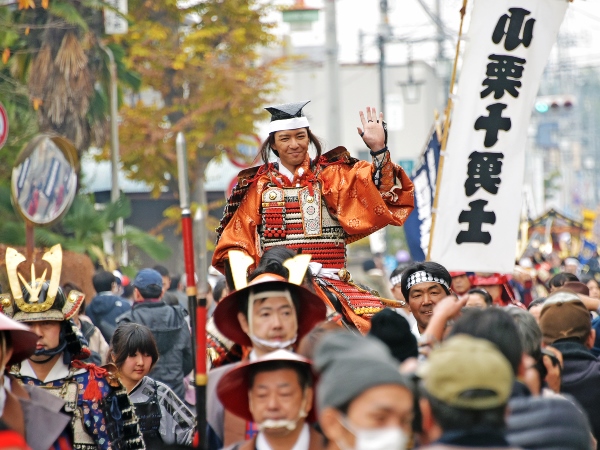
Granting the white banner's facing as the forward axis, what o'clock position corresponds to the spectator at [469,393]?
The spectator is roughly at 12 o'clock from the white banner.

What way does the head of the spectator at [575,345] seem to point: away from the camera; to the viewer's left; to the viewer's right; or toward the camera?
away from the camera

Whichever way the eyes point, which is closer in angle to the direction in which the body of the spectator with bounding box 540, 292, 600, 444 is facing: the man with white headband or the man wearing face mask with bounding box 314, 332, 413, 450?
the man with white headband

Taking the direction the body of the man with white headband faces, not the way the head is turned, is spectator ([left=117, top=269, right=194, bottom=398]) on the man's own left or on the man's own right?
on the man's own right

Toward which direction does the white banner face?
toward the camera

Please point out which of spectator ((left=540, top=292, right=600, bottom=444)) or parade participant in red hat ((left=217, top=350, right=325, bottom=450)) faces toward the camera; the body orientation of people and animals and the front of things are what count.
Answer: parade participant in red hat ((left=217, top=350, right=325, bottom=450))

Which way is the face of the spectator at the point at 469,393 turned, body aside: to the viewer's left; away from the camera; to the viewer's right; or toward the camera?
away from the camera

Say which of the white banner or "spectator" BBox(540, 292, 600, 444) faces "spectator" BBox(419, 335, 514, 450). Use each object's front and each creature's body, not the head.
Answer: the white banner

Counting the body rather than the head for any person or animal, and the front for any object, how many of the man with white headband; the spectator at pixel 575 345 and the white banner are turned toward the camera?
2

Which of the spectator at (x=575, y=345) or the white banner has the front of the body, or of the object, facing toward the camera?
the white banner

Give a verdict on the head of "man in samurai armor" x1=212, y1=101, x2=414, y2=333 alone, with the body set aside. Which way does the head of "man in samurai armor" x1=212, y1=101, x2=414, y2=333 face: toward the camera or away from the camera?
toward the camera

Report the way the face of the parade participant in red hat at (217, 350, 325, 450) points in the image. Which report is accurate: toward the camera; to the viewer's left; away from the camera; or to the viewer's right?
toward the camera

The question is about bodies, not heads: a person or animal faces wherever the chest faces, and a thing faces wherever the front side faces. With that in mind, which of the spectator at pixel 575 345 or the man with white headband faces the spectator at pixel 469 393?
the man with white headband

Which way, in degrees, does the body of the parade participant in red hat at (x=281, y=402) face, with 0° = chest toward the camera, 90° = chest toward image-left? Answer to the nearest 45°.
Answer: approximately 0°

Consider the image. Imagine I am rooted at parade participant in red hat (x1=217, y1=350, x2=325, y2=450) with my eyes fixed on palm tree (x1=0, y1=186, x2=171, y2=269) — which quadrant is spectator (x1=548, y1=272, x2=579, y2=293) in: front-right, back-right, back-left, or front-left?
front-right
